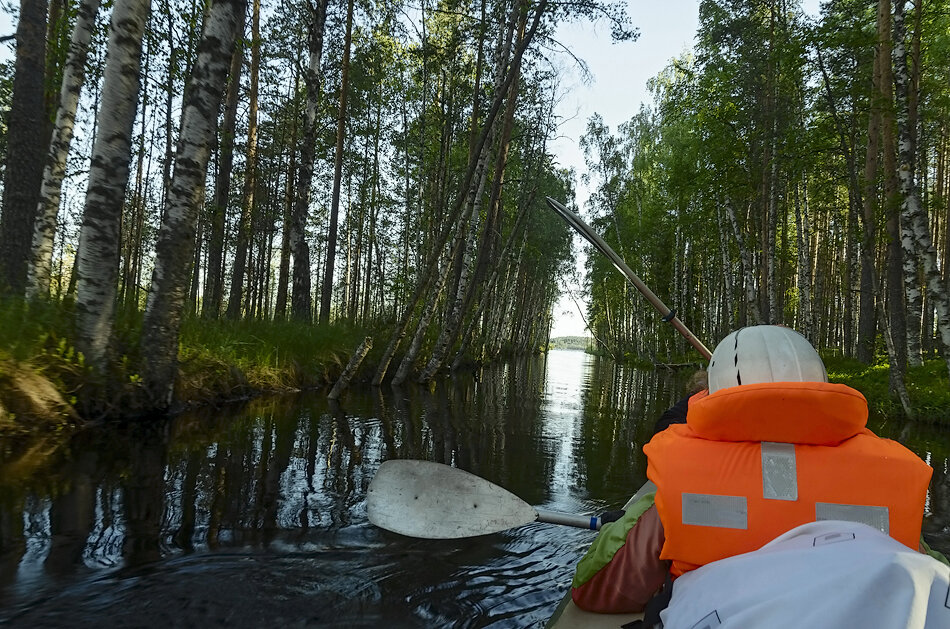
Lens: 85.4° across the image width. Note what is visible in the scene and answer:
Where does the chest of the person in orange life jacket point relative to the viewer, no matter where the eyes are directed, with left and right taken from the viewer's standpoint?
facing away from the viewer

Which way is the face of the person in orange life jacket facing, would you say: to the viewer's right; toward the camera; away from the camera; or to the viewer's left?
away from the camera
